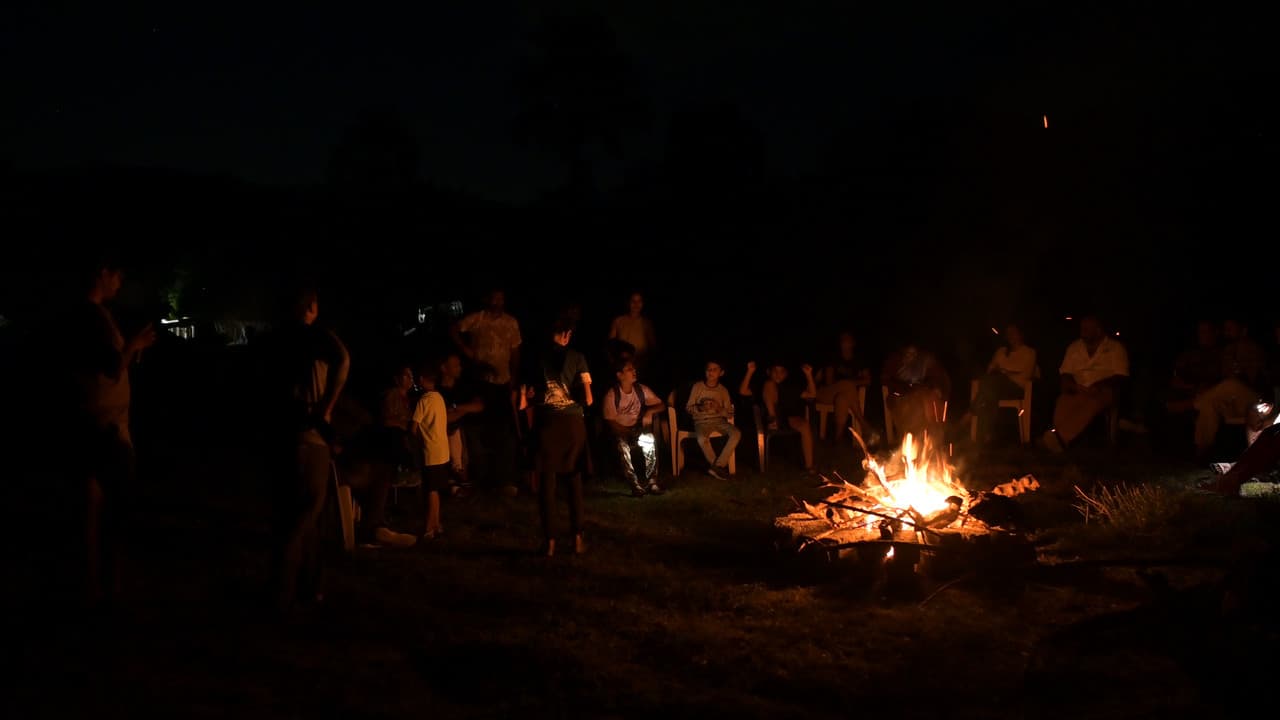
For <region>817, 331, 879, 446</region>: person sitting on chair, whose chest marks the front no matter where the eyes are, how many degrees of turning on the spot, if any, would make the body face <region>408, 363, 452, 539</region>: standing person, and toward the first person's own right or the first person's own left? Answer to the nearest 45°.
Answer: approximately 45° to the first person's own right

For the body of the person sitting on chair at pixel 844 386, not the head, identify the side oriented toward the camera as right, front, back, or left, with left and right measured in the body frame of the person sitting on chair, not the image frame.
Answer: front

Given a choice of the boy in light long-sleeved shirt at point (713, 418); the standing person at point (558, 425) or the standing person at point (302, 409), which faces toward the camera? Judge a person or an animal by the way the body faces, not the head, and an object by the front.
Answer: the boy in light long-sleeved shirt

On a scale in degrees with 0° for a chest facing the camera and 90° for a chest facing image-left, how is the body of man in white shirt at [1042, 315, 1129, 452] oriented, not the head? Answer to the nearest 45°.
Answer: approximately 45°

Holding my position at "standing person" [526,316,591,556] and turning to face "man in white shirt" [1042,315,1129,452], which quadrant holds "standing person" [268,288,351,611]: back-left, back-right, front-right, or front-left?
back-right

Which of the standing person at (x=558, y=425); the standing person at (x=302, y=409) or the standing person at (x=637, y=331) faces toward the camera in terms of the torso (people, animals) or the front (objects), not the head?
the standing person at (x=637, y=331)

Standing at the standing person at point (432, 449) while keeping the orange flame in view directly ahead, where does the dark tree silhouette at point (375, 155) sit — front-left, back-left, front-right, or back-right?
back-left

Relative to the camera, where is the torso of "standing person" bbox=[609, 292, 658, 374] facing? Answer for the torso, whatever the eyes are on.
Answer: toward the camera

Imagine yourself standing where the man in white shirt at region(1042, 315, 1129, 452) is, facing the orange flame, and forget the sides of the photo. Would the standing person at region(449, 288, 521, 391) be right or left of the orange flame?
right

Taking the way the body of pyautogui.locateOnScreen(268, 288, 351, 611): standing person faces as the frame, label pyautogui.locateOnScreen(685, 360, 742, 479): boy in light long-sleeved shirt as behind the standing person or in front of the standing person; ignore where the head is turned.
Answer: in front

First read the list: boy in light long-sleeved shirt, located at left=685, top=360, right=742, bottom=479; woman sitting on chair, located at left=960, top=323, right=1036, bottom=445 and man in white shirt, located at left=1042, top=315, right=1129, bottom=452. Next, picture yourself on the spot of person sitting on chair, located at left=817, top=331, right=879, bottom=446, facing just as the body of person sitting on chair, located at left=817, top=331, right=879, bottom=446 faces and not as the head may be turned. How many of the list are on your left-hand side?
2

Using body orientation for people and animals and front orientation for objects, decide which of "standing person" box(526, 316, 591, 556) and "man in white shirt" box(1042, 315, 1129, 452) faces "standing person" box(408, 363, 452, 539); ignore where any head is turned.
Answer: the man in white shirt

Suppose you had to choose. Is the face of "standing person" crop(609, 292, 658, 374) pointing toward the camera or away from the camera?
toward the camera

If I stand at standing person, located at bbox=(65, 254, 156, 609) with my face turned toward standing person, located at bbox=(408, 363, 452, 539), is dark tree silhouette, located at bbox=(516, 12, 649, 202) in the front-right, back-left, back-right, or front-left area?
front-left

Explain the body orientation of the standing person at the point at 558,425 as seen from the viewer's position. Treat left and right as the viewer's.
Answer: facing away from the viewer and to the right of the viewer
